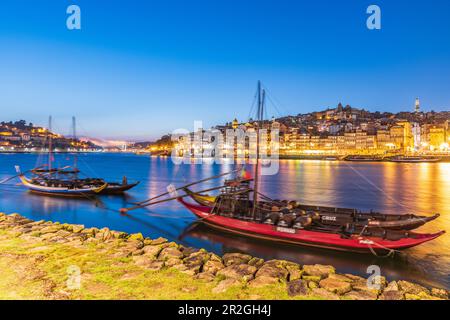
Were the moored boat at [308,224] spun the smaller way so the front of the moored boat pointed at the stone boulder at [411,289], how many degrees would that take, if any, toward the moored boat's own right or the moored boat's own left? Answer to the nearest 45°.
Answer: approximately 45° to the moored boat's own right

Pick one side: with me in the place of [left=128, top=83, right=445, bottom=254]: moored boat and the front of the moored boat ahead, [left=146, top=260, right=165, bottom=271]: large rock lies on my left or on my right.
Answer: on my right

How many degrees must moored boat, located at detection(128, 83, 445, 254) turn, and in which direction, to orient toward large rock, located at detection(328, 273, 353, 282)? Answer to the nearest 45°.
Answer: approximately 45° to its right

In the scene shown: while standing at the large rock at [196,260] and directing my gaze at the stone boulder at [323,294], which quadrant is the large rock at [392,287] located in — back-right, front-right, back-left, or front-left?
front-left

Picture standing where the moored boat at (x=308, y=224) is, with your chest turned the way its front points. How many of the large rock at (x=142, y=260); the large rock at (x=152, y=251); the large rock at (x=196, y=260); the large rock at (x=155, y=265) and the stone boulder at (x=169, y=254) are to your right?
5

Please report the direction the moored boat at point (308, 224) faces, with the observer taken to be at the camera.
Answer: facing the viewer and to the right of the viewer

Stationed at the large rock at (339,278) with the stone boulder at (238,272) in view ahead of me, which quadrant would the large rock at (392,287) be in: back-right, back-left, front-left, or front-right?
back-left

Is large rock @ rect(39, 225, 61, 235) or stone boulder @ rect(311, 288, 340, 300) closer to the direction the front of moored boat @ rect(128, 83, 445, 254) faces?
the stone boulder

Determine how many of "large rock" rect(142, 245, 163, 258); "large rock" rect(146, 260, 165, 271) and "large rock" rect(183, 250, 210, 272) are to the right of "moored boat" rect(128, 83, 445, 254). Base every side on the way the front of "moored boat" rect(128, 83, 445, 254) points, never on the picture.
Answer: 3

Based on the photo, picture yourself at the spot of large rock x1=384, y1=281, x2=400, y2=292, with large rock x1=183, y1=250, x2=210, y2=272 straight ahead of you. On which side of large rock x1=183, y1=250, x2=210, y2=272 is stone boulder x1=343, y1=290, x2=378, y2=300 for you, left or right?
left

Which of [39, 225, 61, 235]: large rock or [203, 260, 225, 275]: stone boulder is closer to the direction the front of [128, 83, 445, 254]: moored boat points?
the stone boulder

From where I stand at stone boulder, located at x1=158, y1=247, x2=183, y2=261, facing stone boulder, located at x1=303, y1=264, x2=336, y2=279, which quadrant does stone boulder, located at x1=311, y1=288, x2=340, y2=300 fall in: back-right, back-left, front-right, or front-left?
front-right

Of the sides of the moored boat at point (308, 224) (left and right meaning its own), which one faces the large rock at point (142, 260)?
right

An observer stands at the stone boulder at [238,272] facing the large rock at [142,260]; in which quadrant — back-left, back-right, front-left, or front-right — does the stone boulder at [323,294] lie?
back-left

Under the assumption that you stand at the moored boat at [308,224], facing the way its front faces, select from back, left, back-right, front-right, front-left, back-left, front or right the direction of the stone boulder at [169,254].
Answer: right

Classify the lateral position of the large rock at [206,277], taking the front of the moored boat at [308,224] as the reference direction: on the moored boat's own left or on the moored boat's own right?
on the moored boat's own right
